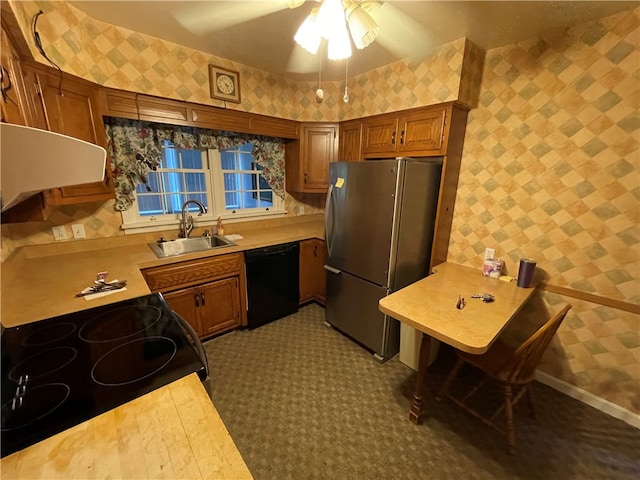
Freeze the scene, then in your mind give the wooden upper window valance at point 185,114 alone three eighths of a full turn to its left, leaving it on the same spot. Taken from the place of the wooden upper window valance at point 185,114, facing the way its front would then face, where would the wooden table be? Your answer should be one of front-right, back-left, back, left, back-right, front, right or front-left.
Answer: back-right

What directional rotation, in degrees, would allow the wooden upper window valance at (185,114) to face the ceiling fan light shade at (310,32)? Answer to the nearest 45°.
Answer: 0° — it already faces it

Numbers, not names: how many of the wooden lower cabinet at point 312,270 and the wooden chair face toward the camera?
1

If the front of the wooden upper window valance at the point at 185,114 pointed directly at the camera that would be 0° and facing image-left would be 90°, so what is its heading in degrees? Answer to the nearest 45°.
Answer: approximately 315°

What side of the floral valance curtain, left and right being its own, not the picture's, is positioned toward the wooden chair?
front

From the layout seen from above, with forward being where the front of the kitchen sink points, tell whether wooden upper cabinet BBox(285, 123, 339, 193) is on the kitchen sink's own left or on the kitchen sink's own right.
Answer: on the kitchen sink's own left

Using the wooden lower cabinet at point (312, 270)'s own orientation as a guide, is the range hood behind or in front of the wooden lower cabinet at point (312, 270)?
in front

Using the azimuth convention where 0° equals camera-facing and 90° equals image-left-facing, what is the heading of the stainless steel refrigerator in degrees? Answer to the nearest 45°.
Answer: approximately 45°

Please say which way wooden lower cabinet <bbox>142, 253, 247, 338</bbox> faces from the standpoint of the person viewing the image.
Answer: facing the viewer and to the right of the viewer

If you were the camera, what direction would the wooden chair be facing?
facing away from the viewer and to the left of the viewer
